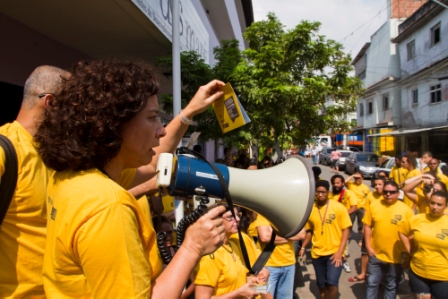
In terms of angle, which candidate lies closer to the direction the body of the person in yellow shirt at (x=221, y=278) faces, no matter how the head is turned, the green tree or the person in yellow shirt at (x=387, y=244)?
the person in yellow shirt

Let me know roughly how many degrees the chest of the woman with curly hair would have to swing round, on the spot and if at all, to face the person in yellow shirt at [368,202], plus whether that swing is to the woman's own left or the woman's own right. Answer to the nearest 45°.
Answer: approximately 45° to the woman's own left

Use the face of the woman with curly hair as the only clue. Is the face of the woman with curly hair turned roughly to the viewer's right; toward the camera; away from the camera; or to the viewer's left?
to the viewer's right

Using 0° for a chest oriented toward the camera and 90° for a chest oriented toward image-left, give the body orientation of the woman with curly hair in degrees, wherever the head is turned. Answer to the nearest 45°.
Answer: approximately 270°

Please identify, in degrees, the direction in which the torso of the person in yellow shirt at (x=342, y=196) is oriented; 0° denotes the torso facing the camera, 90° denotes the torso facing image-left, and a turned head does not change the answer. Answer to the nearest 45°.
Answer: approximately 0°

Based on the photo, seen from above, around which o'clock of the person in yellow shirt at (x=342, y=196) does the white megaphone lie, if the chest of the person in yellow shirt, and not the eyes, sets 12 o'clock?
The white megaphone is roughly at 12 o'clock from the person in yellow shirt.

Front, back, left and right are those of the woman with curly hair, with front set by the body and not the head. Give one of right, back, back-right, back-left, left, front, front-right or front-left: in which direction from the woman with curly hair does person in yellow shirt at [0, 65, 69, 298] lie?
back-left

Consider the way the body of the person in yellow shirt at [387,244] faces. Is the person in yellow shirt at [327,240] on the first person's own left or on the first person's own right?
on the first person's own right

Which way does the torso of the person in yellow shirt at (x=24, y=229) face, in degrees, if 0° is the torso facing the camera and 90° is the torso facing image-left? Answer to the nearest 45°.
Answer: approximately 225°
